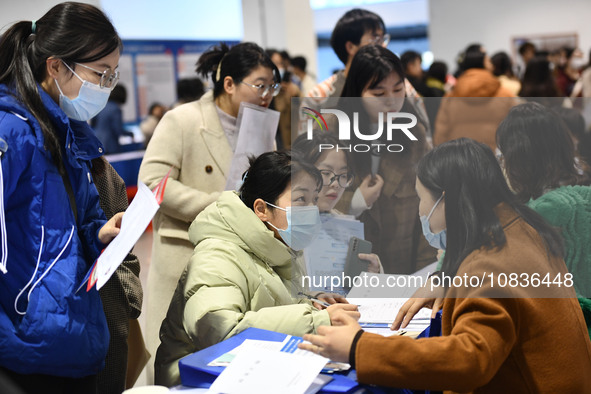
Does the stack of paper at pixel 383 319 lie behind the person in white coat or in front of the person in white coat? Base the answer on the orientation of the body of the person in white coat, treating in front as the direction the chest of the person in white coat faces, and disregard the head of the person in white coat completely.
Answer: in front

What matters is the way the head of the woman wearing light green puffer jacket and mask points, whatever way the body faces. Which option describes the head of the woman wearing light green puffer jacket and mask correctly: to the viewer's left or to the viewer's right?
to the viewer's right

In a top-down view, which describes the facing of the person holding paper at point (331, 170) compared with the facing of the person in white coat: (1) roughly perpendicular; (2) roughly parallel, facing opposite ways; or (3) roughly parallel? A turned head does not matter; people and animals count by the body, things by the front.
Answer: roughly parallel

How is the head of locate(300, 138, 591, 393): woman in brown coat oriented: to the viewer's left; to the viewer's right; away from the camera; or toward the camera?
to the viewer's left

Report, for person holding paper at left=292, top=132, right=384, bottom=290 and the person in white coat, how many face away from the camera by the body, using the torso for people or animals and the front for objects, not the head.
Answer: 0

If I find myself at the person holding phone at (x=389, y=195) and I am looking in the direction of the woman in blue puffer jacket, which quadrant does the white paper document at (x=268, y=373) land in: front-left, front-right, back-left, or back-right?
front-left

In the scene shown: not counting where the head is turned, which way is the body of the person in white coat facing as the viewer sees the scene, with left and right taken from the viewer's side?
facing the viewer and to the right of the viewer

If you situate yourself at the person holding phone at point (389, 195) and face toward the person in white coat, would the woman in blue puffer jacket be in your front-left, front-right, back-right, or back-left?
front-left

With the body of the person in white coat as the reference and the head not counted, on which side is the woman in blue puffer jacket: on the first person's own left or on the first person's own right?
on the first person's own right

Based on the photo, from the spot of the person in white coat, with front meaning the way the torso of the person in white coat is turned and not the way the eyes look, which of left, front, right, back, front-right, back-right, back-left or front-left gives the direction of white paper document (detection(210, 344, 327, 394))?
front-right

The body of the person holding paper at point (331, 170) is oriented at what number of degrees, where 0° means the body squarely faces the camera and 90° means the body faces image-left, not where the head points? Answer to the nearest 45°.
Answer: approximately 315°

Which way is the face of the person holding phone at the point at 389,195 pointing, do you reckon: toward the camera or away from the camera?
toward the camera
